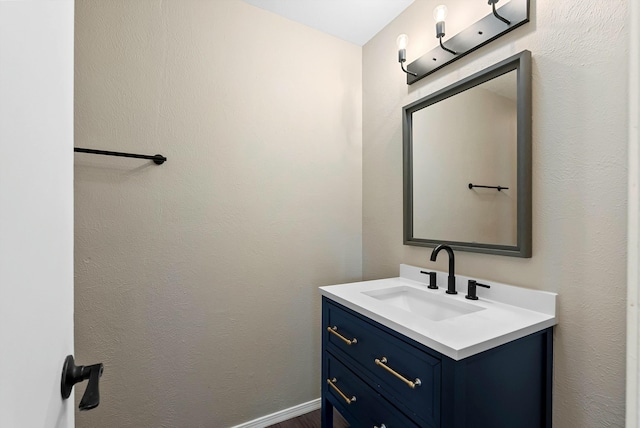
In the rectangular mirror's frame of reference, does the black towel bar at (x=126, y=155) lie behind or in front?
in front

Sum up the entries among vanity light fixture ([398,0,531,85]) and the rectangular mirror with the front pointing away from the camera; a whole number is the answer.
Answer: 0

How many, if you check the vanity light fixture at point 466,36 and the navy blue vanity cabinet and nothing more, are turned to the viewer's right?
0

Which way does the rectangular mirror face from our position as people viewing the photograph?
facing the viewer and to the left of the viewer

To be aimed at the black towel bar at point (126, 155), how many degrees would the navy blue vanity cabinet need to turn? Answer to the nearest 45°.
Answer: approximately 45° to its right

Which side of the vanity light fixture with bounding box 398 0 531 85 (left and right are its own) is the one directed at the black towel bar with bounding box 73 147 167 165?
front
